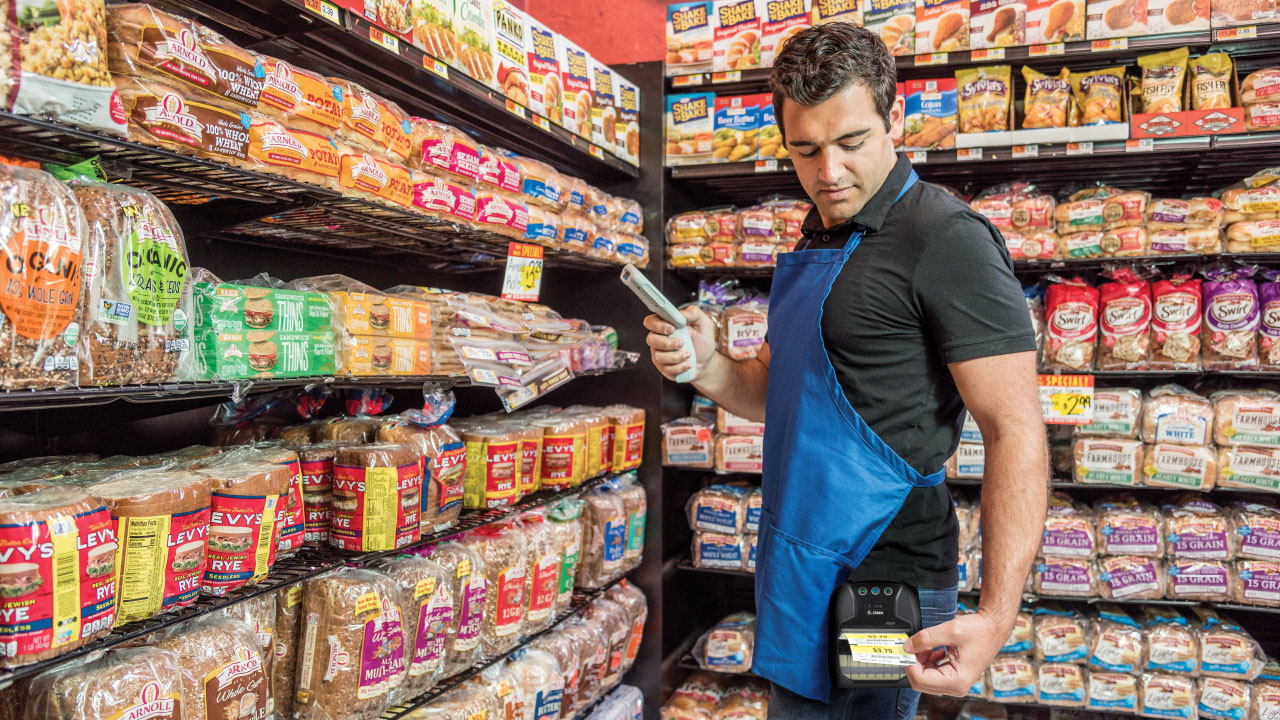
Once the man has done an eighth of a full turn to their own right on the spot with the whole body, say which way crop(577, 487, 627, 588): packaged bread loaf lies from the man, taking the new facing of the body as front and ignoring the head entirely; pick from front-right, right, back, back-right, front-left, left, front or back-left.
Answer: front-right

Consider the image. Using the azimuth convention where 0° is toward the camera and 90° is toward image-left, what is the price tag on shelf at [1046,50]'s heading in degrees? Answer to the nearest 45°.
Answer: approximately 0°

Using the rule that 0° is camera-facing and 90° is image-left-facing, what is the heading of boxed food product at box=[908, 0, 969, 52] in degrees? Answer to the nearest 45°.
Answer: approximately 0°

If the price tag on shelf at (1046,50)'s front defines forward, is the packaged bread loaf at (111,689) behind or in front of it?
in front

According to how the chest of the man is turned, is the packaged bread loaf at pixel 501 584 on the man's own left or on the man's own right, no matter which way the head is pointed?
on the man's own right

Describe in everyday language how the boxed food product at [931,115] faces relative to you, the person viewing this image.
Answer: facing the viewer

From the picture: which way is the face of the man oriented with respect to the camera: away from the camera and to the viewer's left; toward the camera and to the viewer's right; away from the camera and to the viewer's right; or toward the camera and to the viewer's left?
toward the camera and to the viewer's left

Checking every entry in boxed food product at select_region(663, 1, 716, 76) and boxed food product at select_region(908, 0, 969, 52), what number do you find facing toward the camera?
2

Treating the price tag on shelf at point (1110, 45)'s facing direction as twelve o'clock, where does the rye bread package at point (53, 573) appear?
The rye bread package is roughly at 1 o'clock from the price tag on shelf.

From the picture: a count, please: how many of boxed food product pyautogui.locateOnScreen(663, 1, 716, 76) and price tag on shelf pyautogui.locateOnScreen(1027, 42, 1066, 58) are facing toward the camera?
2

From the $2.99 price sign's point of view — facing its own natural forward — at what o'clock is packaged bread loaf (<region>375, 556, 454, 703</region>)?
The packaged bread loaf is roughly at 1 o'clock from the $2.99 price sign.
